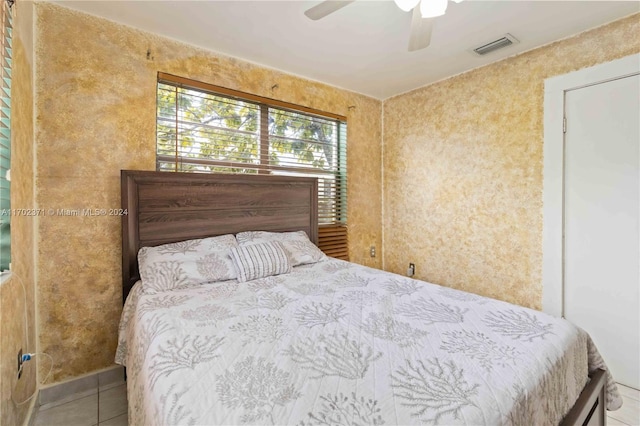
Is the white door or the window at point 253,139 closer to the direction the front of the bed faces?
the white door

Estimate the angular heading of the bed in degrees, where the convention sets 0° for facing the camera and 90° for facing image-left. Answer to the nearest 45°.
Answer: approximately 315°

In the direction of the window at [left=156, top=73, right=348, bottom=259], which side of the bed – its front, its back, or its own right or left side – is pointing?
back

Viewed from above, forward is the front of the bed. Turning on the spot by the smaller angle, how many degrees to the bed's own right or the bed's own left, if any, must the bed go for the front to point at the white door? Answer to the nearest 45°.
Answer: approximately 90° to the bed's own left
